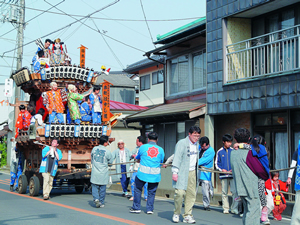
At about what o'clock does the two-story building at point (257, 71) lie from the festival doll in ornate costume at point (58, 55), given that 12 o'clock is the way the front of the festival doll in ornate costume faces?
The two-story building is roughly at 10 o'clock from the festival doll in ornate costume.

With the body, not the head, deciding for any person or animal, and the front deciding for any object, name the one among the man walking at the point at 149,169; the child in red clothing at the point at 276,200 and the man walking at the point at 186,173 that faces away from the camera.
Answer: the man walking at the point at 149,169

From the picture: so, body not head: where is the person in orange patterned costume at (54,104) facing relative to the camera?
toward the camera

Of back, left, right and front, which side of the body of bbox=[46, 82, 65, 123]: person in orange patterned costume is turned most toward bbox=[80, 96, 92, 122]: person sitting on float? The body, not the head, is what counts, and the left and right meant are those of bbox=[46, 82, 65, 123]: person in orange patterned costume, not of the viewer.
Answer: left

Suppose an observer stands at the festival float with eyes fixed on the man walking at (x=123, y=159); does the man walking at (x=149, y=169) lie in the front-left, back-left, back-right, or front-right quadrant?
front-right

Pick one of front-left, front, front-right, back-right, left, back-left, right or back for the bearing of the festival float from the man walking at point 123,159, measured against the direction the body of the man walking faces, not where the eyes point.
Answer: right

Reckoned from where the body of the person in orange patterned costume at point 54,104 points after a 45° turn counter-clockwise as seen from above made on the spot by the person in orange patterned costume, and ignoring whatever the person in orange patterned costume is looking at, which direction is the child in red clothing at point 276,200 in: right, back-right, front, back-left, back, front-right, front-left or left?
front

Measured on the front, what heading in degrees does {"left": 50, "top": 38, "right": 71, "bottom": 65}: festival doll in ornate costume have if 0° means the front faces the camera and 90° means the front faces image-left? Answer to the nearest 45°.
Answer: approximately 0°

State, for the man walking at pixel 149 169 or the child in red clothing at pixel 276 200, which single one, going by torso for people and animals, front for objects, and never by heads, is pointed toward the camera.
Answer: the child in red clothing

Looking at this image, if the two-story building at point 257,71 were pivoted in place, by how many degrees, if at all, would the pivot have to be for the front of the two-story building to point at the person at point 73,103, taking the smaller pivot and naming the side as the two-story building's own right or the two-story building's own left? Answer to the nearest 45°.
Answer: approximately 45° to the two-story building's own right

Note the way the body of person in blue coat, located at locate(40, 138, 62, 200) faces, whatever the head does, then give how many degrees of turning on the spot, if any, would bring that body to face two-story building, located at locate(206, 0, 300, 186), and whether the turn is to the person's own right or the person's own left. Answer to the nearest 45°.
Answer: approximately 90° to the person's own left
